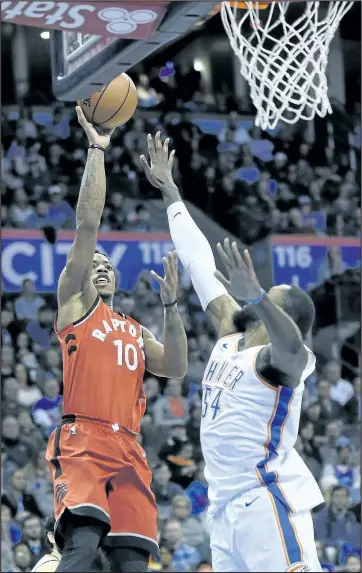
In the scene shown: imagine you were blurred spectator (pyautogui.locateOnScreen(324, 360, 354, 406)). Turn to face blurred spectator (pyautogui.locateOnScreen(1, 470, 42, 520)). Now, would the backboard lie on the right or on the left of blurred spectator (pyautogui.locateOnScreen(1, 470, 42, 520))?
left

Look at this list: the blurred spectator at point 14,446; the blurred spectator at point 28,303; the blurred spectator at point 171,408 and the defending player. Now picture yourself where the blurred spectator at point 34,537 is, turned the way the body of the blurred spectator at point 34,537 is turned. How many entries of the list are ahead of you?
1

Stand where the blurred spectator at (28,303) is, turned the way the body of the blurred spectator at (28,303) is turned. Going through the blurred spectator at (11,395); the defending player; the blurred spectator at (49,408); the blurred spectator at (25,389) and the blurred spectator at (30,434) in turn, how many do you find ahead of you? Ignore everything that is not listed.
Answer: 5

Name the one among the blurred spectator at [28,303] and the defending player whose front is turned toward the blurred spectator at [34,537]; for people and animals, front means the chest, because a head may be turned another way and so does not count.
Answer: the blurred spectator at [28,303]

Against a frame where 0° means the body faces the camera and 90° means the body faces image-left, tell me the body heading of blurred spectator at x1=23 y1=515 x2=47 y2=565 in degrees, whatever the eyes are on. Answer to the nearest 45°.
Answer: approximately 0°

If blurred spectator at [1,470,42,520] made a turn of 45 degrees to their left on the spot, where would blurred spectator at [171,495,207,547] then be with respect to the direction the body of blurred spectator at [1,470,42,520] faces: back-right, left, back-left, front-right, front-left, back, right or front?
front-left

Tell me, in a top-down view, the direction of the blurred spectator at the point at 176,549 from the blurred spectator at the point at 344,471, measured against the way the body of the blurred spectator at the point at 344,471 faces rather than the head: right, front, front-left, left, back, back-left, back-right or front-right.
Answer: front-right

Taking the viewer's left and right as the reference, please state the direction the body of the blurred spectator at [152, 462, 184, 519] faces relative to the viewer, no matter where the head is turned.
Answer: facing the viewer

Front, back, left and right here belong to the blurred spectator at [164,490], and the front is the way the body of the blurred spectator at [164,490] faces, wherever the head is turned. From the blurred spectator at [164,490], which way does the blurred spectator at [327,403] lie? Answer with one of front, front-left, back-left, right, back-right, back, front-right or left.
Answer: back-left

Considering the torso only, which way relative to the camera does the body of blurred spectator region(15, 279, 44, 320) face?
toward the camera

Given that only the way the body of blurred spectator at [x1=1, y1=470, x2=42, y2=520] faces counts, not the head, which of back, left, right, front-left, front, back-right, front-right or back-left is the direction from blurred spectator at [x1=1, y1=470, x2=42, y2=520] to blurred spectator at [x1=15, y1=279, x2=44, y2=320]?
back

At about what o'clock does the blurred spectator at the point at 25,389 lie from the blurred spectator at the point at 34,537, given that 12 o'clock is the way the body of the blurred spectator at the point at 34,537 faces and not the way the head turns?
the blurred spectator at the point at 25,389 is roughly at 6 o'clock from the blurred spectator at the point at 34,537.

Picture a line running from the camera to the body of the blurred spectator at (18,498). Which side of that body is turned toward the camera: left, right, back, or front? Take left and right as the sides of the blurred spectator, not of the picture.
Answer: front

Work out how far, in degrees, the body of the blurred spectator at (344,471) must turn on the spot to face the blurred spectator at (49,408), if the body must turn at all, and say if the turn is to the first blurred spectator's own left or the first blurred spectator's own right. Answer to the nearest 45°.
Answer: approximately 90° to the first blurred spectator's own right
